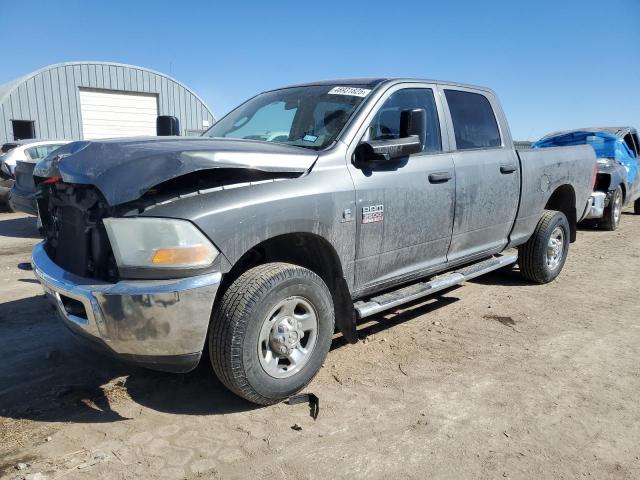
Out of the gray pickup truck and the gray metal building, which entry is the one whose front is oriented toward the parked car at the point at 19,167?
the gray metal building

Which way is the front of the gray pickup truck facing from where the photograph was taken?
facing the viewer and to the left of the viewer

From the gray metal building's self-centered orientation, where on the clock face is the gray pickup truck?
The gray pickup truck is roughly at 12 o'clock from the gray metal building.

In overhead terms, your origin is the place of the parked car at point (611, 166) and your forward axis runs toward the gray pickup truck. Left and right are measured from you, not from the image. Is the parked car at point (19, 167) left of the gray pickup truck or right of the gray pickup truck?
right

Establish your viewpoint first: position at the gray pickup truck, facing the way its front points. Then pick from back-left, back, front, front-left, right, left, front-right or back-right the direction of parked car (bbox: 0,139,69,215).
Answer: right

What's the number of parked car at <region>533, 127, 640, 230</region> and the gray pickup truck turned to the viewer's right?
0

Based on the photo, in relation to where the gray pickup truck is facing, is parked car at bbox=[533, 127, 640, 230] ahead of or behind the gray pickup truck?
behind

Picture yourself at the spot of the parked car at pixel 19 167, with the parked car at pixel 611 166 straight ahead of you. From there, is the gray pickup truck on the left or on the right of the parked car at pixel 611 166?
right

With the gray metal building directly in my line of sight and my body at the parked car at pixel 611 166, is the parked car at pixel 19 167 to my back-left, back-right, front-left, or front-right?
front-left

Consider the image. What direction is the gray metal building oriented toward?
toward the camera

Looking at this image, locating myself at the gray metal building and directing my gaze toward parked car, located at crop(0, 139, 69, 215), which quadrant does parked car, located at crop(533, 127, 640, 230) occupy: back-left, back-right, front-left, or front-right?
front-left

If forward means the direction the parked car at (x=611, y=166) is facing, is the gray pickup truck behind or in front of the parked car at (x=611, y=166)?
in front

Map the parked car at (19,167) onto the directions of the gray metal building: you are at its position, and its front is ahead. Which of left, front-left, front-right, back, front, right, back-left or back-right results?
front

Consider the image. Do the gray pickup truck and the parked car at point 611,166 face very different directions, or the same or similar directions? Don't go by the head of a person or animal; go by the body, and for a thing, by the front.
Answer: same or similar directions
